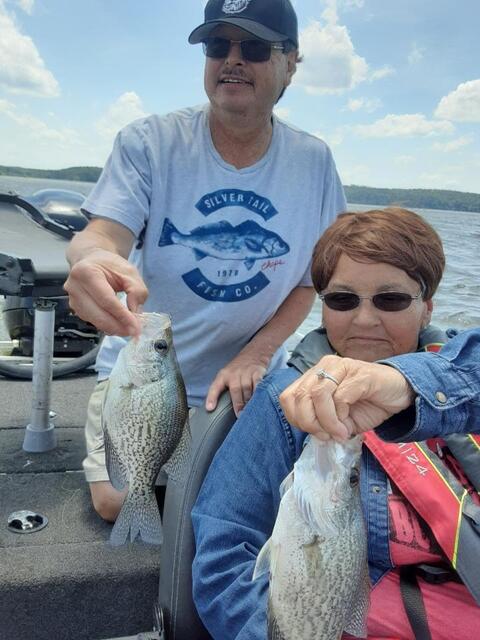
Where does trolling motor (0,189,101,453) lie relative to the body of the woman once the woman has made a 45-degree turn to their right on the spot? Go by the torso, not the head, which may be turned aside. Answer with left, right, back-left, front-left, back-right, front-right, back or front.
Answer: right

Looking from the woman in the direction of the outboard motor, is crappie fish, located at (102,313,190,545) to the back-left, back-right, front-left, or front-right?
front-left

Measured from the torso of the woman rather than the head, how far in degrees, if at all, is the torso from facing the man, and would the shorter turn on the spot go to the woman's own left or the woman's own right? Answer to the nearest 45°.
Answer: approximately 135° to the woman's own right

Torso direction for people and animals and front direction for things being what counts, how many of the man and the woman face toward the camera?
2

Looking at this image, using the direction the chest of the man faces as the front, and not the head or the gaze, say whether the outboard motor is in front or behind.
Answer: behind

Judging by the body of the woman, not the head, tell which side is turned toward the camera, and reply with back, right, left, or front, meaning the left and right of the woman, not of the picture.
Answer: front

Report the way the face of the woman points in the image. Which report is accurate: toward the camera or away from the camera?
toward the camera

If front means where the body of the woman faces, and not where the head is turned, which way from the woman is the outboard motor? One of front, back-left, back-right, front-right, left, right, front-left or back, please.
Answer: back-right

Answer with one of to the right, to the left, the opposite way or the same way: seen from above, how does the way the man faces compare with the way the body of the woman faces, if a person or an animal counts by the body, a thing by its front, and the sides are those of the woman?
the same way
